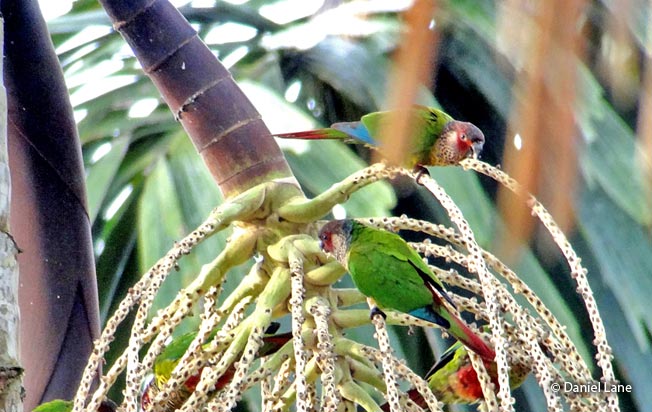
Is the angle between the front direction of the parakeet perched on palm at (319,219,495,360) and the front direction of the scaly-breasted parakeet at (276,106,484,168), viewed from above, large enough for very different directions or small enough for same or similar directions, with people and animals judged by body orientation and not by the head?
very different directions

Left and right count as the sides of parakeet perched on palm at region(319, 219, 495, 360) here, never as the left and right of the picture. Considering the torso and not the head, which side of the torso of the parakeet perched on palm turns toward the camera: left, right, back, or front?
left

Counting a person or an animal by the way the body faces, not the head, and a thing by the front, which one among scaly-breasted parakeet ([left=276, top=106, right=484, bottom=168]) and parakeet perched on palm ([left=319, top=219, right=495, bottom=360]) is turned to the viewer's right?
the scaly-breasted parakeet

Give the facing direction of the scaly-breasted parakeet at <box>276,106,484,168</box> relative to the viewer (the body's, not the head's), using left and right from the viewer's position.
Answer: facing to the right of the viewer

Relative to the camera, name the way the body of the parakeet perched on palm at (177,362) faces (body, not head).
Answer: to the viewer's left

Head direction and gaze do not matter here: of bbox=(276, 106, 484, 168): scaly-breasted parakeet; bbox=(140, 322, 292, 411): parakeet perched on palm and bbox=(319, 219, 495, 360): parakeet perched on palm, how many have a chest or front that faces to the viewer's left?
2

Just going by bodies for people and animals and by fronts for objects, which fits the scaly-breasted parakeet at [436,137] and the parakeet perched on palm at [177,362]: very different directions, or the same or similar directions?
very different directions
